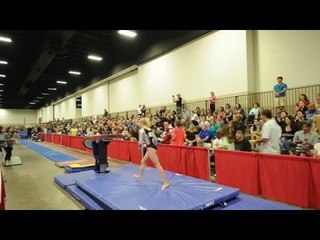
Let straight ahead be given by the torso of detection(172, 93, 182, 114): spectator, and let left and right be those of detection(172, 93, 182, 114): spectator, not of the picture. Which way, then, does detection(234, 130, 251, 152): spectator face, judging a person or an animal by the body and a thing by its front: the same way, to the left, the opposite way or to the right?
the same way

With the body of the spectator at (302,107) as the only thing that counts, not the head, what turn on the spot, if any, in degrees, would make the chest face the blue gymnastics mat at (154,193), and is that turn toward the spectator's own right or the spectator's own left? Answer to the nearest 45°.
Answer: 0° — they already face it

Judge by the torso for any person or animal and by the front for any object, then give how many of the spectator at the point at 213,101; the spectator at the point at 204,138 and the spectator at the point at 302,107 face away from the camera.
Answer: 0

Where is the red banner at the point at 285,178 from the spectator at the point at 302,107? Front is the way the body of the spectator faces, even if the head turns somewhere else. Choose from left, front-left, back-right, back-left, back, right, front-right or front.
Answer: front-left

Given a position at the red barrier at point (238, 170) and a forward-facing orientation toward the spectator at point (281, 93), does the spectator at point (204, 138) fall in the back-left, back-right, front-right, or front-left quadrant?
front-left

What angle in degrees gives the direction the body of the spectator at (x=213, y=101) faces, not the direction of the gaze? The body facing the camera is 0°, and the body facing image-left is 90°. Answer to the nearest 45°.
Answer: approximately 45°

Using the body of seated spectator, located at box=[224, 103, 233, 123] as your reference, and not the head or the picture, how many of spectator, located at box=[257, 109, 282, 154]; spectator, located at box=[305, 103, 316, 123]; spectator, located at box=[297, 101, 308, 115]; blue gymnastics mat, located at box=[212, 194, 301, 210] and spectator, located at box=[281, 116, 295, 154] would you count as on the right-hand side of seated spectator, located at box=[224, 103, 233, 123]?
0

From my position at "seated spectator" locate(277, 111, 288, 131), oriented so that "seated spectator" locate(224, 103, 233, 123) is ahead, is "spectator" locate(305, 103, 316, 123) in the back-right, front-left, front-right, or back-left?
back-right

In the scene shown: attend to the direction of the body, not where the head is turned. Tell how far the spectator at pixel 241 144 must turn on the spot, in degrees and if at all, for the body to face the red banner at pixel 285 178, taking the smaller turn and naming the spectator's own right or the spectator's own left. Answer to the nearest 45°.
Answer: approximately 90° to the spectator's own left

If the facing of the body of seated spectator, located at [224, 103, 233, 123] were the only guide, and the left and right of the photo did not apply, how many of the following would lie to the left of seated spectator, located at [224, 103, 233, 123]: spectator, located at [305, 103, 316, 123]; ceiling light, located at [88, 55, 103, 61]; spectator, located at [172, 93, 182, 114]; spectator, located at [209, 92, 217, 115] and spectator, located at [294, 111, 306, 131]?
2

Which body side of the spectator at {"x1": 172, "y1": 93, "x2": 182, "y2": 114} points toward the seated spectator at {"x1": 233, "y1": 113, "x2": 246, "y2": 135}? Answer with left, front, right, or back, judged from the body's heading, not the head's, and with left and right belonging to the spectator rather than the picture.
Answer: left

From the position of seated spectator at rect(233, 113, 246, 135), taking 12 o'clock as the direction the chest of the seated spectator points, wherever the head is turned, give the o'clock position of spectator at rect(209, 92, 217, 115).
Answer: The spectator is roughly at 4 o'clock from the seated spectator.

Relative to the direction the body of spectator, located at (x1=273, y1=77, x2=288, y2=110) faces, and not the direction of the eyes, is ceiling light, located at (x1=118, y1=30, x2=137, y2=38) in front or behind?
in front

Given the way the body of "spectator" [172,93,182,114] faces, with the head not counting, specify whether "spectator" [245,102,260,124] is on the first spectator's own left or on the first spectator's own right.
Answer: on the first spectator's own left

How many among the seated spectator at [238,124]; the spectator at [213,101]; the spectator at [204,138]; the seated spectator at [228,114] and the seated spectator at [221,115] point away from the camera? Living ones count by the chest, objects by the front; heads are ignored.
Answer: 0

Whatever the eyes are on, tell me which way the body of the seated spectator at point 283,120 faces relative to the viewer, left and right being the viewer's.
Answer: facing the viewer and to the left of the viewer

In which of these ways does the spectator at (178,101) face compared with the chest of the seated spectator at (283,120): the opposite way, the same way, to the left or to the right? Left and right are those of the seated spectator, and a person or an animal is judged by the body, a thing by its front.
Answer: the same way
